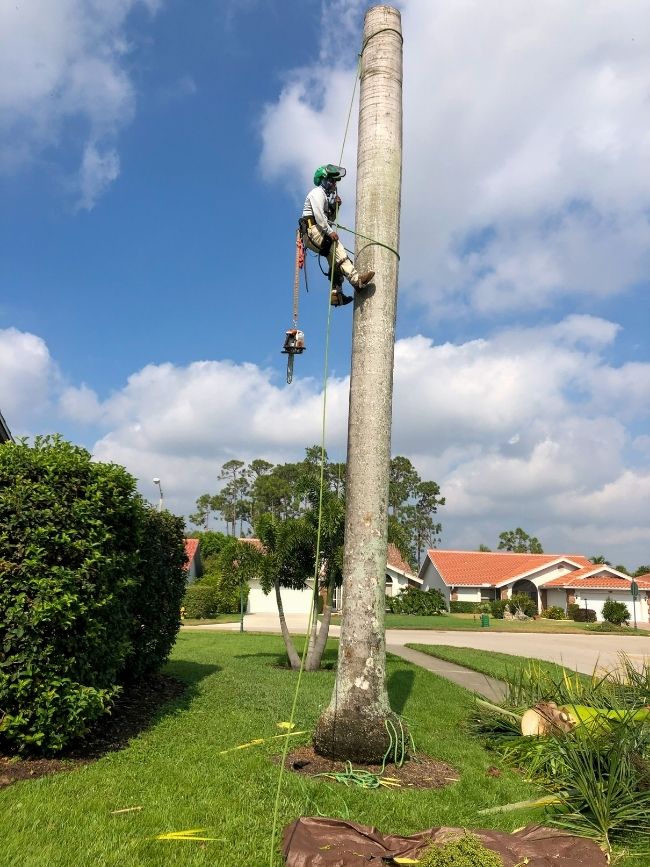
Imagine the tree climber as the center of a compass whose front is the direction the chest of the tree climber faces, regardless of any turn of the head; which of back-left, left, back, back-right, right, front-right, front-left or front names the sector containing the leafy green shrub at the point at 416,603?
left

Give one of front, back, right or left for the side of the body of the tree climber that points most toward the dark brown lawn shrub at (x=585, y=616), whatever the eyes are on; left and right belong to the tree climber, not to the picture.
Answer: left

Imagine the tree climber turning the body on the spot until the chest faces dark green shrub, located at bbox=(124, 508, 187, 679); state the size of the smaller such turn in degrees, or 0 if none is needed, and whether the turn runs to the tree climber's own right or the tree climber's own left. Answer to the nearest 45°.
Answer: approximately 135° to the tree climber's own left

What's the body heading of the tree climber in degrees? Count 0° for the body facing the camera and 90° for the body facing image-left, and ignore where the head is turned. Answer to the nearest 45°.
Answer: approximately 270°

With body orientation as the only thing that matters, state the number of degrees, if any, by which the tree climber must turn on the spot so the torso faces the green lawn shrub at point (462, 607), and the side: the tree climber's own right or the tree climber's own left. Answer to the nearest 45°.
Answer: approximately 90° to the tree climber's own left

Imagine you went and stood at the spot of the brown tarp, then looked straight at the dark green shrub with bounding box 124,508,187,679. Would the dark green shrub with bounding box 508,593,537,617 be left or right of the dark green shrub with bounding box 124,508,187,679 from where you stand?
right

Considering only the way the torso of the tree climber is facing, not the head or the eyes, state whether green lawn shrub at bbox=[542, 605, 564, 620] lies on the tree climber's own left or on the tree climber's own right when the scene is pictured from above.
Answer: on the tree climber's own left

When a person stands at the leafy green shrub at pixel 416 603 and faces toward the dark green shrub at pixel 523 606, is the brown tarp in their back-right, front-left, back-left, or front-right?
back-right

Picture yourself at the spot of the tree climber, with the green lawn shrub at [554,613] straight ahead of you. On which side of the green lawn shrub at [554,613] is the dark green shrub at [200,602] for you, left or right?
left

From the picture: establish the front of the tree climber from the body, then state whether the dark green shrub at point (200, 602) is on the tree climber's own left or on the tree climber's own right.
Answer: on the tree climber's own left
